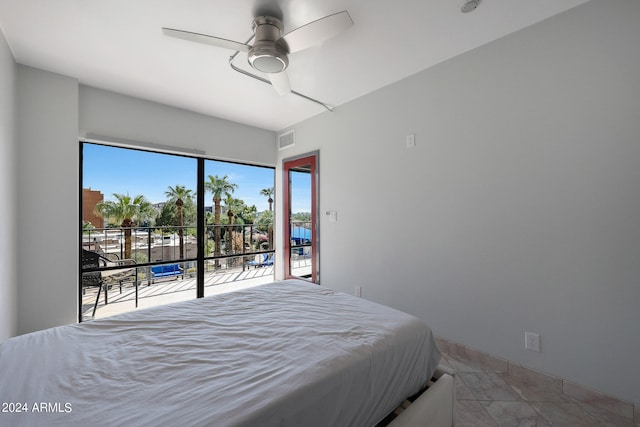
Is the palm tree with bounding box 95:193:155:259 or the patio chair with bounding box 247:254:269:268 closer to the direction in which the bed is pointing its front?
the patio chair

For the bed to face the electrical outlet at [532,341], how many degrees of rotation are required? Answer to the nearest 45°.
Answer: approximately 45° to its right

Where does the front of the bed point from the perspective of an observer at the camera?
facing away from the viewer and to the right of the viewer

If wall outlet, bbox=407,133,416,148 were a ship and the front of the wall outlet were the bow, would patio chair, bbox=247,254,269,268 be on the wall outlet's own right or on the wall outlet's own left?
on the wall outlet's own right

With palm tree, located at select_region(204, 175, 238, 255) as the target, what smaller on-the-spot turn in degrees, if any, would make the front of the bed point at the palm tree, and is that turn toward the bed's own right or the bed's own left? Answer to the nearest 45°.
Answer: approximately 45° to the bed's own left

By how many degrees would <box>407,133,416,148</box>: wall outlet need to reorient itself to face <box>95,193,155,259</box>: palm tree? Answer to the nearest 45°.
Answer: approximately 45° to its right

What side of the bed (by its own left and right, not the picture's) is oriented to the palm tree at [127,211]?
left
